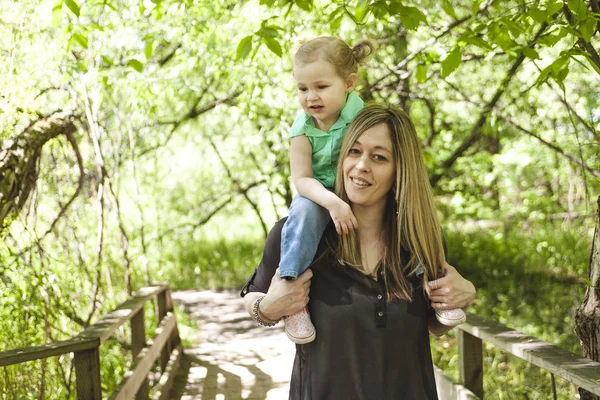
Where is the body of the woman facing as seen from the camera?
toward the camera

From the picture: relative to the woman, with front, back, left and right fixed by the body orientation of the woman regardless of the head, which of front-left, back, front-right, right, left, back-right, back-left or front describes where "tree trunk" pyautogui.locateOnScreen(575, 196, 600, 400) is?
back-left

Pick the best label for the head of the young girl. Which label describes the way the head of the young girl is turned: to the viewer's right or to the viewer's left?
to the viewer's left

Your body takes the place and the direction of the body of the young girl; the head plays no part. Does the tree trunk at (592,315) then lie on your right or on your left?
on your left

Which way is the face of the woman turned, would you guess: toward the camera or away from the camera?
toward the camera

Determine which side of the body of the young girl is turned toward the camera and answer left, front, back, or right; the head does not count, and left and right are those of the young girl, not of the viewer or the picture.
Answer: front
